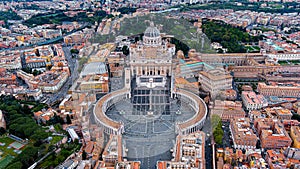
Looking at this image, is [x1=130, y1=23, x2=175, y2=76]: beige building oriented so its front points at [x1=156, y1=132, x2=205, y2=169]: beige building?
yes

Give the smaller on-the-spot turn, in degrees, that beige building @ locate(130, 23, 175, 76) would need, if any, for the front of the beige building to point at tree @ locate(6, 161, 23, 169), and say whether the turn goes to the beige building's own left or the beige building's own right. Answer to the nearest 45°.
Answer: approximately 45° to the beige building's own right

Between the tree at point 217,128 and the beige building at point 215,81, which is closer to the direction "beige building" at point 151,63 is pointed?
the tree

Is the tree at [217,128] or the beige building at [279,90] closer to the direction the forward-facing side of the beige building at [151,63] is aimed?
the tree

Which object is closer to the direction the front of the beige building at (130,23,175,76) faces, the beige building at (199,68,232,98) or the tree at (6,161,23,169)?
the tree

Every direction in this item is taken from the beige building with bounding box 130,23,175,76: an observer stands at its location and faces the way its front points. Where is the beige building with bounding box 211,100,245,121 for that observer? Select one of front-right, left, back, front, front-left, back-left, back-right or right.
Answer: front-left

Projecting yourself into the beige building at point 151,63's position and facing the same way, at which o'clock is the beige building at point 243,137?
the beige building at point 243,137 is roughly at 11 o'clock from the beige building at point 151,63.

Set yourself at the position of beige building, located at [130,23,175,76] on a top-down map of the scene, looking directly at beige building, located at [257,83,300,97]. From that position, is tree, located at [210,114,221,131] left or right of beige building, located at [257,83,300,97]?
right

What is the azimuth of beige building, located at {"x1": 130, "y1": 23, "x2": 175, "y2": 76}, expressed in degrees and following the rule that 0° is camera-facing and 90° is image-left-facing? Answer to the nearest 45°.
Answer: approximately 0°

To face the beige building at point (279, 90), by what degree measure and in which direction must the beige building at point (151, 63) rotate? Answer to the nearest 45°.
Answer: approximately 90° to its left
